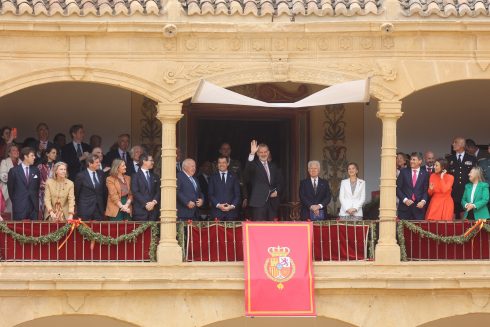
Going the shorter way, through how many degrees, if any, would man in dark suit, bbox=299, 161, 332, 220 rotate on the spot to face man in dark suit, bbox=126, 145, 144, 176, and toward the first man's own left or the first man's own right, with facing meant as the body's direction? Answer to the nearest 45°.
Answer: approximately 90° to the first man's own right

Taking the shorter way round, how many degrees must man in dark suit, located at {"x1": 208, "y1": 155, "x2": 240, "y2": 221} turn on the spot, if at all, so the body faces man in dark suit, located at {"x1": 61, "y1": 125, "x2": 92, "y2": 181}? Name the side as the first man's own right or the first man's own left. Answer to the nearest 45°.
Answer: approximately 90° to the first man's own right

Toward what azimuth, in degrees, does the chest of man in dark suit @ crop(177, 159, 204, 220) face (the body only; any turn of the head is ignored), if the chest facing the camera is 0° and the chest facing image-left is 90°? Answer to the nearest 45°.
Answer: approximately 315°

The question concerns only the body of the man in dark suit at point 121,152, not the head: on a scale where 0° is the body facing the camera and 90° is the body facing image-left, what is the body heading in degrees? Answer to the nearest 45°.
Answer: approximately 315°

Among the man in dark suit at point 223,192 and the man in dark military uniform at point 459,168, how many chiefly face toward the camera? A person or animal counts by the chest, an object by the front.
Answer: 2

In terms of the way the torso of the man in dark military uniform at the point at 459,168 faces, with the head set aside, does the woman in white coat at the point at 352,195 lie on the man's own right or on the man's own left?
on the man's own right
